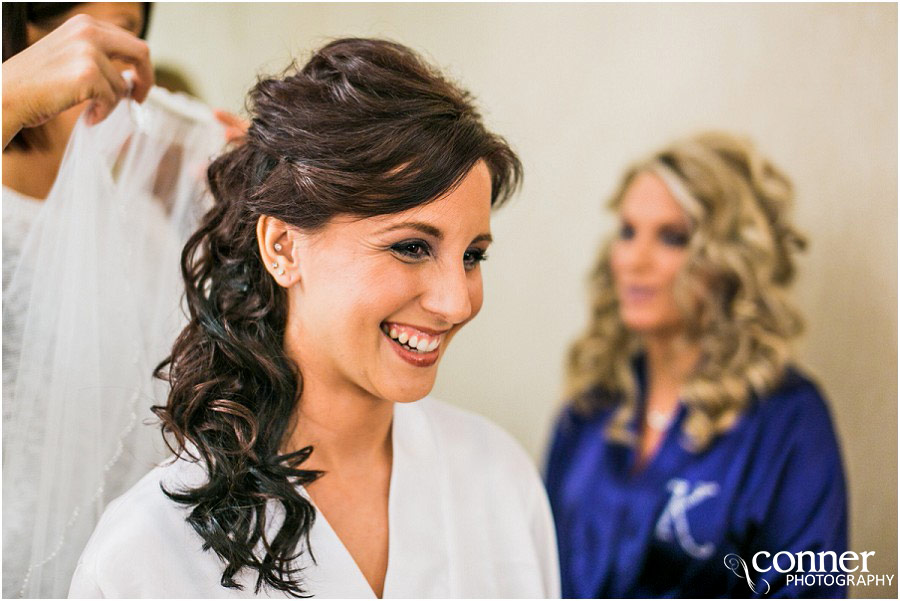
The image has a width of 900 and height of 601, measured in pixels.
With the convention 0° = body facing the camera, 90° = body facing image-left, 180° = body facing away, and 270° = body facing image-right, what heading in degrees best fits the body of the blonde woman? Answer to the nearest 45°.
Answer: approximately 45°

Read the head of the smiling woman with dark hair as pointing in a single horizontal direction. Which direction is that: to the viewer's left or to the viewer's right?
to the viewer's right

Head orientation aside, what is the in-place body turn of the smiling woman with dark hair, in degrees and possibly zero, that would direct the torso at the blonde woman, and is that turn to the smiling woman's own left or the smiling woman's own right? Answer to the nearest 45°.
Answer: approximately 90° to the smiling woman's own left
